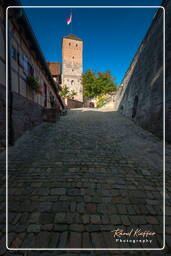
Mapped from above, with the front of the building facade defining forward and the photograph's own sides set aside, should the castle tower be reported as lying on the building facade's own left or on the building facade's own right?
on the building facade's own left

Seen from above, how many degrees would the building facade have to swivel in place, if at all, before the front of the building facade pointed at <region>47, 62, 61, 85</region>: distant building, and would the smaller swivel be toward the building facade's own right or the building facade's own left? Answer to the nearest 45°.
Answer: approximately 90° to the building facade's own left

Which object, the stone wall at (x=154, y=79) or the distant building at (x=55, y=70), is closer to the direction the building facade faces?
the stone wall

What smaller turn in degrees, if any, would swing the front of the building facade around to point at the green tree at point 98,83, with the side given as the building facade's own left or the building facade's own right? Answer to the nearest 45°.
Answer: approximately 45° to the building facade's own left

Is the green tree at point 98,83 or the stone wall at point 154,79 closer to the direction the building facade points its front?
the stone wall

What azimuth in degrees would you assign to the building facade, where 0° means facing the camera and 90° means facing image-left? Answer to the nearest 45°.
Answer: approximately 270°

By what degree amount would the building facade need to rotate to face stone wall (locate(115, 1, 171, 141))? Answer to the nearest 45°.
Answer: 0° — it already faces it

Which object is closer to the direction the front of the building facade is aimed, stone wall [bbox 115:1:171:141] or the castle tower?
the stone wall
